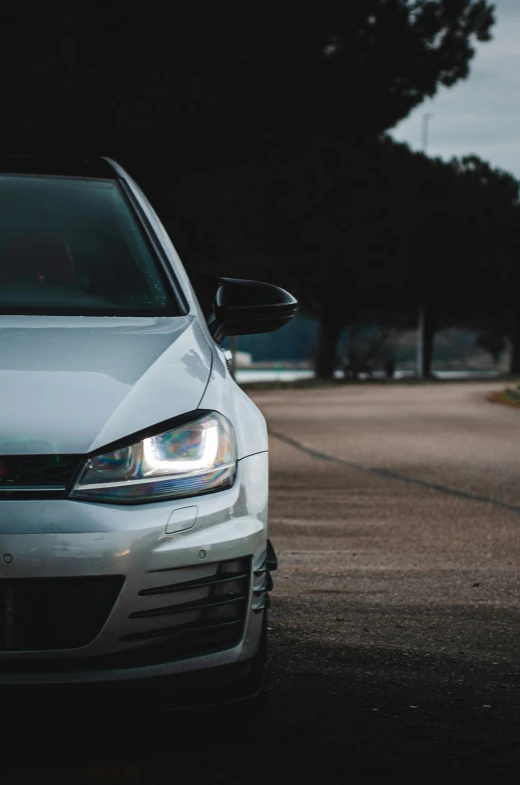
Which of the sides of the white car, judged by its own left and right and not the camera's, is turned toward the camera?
front
